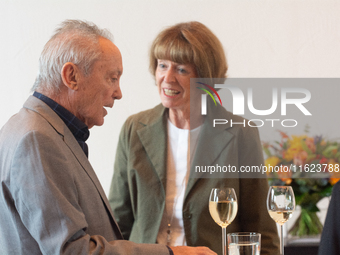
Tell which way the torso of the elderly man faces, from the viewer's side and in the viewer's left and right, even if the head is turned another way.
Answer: facing to the right of the viewer

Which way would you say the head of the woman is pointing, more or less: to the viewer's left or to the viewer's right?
to the viewer's left

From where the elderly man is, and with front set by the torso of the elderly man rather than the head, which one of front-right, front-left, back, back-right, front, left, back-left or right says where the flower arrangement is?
front-left

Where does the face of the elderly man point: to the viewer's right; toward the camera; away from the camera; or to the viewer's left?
to the viewer's right

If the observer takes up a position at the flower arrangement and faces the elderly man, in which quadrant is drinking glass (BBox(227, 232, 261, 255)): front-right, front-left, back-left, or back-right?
front-left
